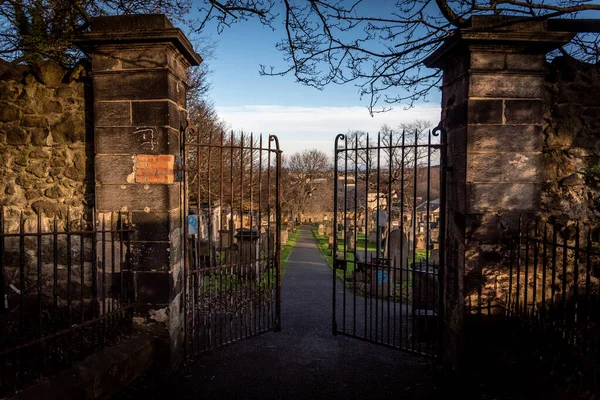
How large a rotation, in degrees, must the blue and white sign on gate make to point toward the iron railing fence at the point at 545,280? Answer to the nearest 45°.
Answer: approximately 45° to its left

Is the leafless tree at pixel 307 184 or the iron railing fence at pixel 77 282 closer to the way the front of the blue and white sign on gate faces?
the iron railing fence

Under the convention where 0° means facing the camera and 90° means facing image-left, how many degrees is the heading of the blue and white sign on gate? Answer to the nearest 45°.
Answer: approximately 0°

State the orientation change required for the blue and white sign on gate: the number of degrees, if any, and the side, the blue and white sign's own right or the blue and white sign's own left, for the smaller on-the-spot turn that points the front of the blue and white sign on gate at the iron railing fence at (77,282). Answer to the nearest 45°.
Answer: approximately 90° to the blue and white sign's own right

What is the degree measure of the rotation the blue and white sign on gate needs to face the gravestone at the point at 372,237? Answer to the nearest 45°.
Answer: approximately 135° to its left

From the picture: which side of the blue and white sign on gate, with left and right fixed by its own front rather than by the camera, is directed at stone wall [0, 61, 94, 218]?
right

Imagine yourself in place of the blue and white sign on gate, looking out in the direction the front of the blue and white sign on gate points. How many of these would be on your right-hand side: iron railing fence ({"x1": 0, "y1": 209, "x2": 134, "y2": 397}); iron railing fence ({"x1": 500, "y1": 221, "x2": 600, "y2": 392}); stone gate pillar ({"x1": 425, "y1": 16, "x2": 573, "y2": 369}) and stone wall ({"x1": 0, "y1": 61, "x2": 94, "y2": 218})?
2

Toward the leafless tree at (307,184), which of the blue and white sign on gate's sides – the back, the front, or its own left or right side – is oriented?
back

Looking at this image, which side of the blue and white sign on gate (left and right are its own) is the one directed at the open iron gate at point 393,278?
left

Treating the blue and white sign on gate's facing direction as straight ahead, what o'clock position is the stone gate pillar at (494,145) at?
The stone gate pillar is roughly at 10 o'clock from the blue and white sign on gate.
